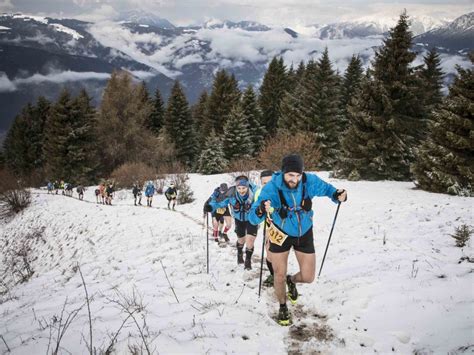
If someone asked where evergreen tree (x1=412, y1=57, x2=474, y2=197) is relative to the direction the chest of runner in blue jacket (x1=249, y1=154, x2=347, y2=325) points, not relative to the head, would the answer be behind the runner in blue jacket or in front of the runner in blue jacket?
behind

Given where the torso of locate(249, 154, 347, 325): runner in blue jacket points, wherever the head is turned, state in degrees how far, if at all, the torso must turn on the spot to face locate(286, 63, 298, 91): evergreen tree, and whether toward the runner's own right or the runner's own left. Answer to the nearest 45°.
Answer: approximately 180°

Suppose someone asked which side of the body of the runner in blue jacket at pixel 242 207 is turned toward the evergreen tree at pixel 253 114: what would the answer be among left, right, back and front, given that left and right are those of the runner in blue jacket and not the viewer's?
back

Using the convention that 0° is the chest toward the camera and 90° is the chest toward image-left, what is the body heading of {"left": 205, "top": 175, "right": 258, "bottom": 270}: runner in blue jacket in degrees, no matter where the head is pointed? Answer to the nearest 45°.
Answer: approximately 0°

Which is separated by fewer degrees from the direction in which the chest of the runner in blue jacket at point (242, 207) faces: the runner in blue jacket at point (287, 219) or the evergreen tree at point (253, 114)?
the runner in blue jacket

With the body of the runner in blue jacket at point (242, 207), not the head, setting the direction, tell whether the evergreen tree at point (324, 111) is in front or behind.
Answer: behind

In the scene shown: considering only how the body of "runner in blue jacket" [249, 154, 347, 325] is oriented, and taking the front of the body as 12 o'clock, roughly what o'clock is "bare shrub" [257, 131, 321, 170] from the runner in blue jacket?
The bare shrub is roughly at 6 o'clock from the runner in blue jacket.

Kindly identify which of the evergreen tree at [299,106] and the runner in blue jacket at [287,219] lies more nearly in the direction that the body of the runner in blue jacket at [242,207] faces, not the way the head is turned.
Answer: the runner in blue jacket

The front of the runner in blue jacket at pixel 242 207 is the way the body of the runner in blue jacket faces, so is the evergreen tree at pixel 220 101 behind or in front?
behind

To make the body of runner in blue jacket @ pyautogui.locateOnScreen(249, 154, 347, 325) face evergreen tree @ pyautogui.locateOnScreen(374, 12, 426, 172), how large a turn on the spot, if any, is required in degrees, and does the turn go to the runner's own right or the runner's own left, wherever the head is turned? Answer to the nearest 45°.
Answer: approximately 180°
